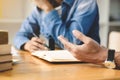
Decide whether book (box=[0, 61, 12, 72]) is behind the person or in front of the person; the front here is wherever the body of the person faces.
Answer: in front

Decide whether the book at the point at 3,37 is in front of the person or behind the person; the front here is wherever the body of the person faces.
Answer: in front

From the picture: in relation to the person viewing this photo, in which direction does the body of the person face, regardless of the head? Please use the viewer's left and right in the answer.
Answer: facing the viewer and to the left of the viewer

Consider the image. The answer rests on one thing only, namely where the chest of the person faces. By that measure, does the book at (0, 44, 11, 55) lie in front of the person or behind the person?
in front
